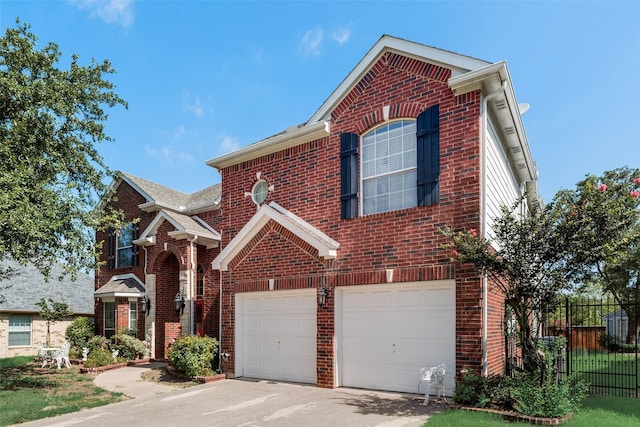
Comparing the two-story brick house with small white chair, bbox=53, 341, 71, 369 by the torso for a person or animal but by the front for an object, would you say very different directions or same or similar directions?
same or similar directions

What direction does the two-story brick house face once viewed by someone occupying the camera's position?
facing the viewer and to the left of the viewer

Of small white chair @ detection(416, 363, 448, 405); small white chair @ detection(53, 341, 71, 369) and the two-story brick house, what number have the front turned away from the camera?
0

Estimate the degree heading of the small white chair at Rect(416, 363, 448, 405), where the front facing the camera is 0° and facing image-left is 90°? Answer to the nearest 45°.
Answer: approximately 45°

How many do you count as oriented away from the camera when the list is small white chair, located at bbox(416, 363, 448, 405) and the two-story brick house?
0

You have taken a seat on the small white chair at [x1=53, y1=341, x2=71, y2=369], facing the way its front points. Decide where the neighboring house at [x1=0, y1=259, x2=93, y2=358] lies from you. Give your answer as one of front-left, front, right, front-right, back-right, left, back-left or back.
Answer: back-right

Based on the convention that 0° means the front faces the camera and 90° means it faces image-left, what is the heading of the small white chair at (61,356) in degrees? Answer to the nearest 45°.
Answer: approximately 45°

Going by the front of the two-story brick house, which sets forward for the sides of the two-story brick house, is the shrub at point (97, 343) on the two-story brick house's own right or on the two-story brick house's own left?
on the two-story brick house's own right
